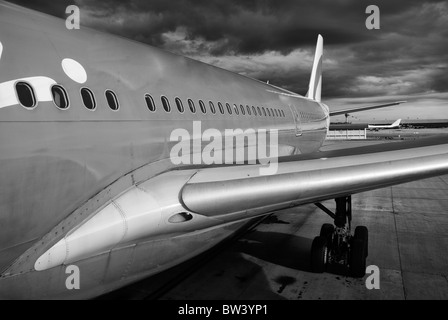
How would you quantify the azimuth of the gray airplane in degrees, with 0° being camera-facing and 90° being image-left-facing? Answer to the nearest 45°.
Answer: approximately 45°
